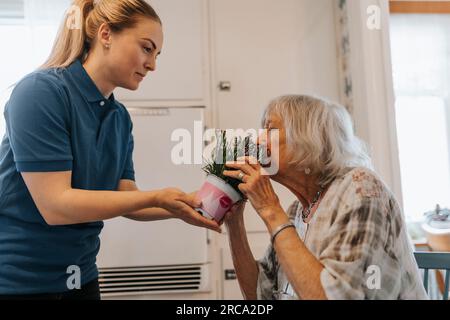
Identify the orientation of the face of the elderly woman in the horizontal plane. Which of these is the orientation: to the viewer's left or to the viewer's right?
to the viewer's left

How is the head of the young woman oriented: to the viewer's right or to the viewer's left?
to the viewer's right

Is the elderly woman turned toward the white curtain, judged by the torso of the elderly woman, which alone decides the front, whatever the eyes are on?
no

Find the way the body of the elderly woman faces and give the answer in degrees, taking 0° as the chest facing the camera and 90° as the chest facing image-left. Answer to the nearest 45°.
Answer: approximately 90°
